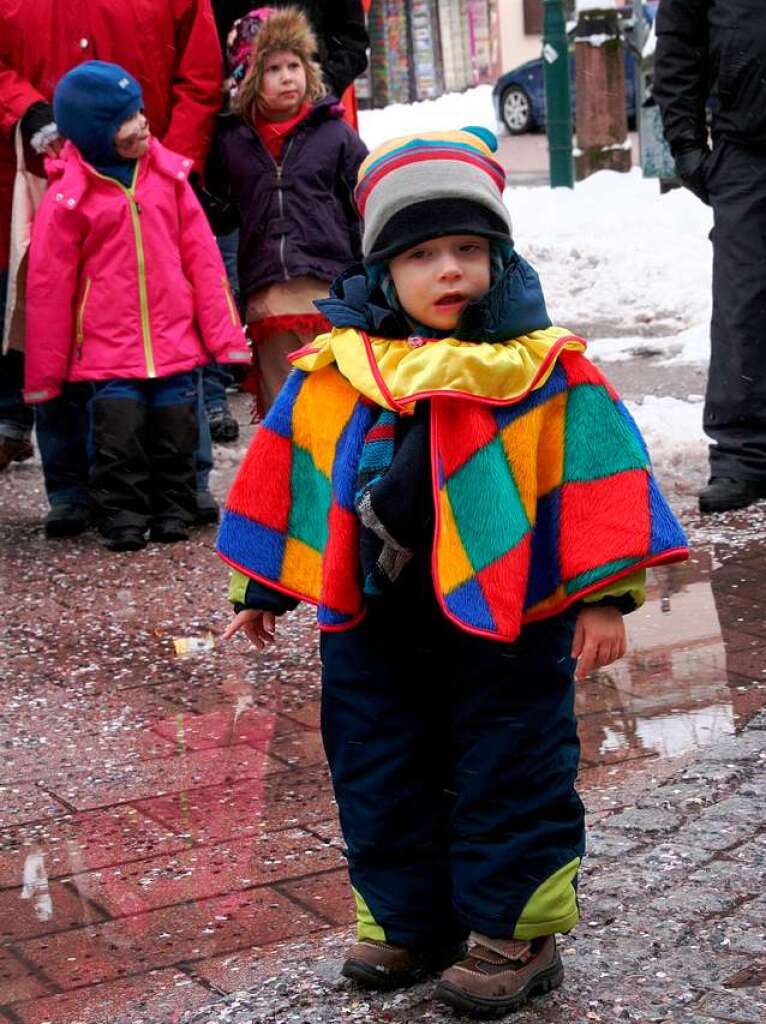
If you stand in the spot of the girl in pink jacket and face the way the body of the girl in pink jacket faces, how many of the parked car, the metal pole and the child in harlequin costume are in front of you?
1

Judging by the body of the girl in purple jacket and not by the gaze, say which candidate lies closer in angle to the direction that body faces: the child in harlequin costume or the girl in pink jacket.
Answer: the child in harlequin costume

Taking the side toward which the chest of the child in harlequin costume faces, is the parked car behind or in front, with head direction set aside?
behind

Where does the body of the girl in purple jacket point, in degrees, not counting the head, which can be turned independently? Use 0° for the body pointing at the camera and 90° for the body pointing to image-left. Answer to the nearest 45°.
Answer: approximately 0°

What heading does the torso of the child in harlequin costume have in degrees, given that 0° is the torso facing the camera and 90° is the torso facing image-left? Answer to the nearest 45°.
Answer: approximately 0°

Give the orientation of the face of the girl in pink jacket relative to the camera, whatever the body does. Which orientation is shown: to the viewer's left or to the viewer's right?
to the viewer's right

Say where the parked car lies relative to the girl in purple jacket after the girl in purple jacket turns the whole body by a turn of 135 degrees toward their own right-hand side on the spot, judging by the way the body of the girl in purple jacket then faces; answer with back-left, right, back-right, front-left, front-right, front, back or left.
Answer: front-right

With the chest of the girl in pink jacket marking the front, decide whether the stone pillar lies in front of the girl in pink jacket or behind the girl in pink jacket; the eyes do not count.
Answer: behind

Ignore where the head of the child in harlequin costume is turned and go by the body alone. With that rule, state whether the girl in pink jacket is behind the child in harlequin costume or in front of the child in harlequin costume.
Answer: behind

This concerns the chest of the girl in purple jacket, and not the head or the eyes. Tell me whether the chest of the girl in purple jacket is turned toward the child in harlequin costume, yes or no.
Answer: yes
